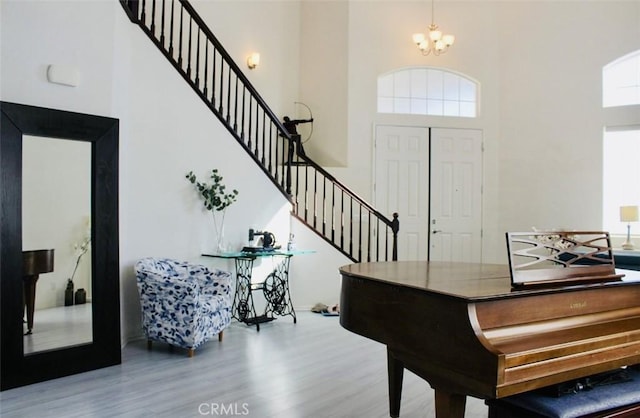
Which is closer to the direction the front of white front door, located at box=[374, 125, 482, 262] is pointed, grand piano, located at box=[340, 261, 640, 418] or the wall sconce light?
the grand piano

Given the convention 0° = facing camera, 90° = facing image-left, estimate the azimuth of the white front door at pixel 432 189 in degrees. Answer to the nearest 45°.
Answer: approximately 0°

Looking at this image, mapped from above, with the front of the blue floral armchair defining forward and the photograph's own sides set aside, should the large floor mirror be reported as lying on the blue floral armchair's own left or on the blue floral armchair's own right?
on the blue floral armchair's own right

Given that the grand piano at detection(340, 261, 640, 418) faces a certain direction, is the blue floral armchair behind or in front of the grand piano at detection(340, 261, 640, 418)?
behind

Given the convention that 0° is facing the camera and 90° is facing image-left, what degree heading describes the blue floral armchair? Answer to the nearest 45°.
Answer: approximately 315°

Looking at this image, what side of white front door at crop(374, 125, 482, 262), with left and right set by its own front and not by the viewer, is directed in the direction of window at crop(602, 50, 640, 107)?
left
